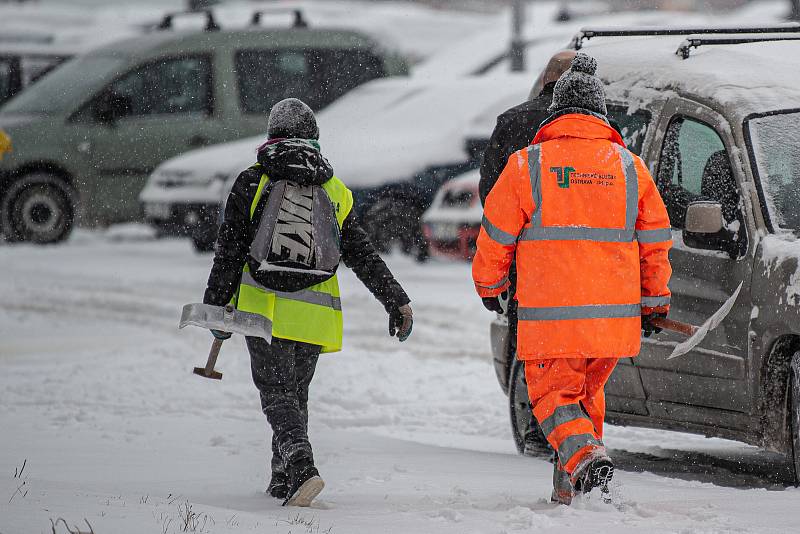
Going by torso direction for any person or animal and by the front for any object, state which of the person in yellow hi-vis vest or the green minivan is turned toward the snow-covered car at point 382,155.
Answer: the person in yellow hi-vis vest

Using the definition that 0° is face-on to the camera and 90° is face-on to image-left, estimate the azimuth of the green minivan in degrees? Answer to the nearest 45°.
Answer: approximately 90°

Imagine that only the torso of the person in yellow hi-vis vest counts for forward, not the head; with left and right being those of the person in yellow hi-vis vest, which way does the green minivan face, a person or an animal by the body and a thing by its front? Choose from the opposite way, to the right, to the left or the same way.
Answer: to the left

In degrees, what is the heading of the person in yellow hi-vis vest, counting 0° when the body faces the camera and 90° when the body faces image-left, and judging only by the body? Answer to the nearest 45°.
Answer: approximately 180°

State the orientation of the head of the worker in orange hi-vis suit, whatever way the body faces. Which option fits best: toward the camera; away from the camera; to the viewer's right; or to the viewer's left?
away from the camera

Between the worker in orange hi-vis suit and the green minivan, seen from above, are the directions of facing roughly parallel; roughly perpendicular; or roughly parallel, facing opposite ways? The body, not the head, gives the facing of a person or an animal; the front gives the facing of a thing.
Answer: roughly perpendicular

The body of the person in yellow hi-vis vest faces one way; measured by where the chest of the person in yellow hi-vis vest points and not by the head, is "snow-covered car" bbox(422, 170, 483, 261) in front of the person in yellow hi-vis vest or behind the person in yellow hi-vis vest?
in front

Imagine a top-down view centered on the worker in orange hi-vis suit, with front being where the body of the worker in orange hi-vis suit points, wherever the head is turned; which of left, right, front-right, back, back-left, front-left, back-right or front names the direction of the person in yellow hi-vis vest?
left

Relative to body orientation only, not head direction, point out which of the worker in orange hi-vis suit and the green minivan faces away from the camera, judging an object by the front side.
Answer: the worker in orange hi-vis suit

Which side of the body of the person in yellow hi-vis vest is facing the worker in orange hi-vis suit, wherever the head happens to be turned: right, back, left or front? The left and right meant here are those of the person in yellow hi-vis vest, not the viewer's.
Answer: right

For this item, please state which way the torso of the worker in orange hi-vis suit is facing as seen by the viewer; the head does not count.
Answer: away from the camera

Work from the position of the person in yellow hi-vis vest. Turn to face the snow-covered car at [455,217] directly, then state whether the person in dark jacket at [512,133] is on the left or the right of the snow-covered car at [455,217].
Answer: right

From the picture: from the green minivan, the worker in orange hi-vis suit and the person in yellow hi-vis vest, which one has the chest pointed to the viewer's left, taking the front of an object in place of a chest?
the green minivan

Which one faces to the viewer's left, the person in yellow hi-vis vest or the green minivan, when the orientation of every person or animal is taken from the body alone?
the green minivan

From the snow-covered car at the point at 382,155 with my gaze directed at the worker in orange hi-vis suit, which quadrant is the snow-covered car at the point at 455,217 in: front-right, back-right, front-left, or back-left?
front-left

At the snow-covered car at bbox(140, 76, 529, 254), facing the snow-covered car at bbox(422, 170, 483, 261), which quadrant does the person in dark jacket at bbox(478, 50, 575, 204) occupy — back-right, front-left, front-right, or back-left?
front-right

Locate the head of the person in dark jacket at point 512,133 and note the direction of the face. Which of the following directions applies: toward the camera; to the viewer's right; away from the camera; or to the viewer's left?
away from the camera
